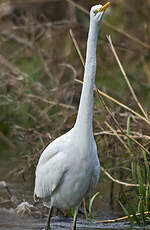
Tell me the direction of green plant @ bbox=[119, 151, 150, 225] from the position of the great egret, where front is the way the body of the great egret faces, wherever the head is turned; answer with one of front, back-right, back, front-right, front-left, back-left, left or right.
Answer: left

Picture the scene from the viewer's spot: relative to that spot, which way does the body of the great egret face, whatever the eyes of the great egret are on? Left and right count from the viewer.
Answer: facing the viewer and to the right of the viewer
